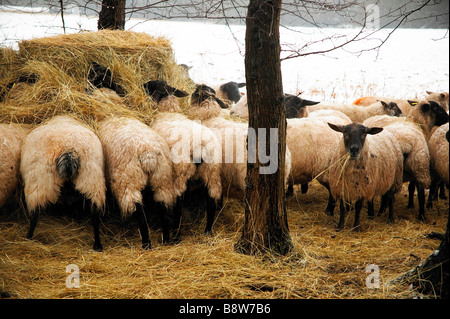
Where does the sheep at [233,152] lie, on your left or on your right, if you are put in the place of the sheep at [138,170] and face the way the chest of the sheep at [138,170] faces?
on your right

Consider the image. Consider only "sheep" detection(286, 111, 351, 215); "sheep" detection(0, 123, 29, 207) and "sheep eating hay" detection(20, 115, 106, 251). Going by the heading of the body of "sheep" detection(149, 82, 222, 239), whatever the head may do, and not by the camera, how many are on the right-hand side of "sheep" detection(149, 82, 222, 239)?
1

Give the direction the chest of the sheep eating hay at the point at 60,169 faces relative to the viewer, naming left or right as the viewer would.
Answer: facing away from the viewer
